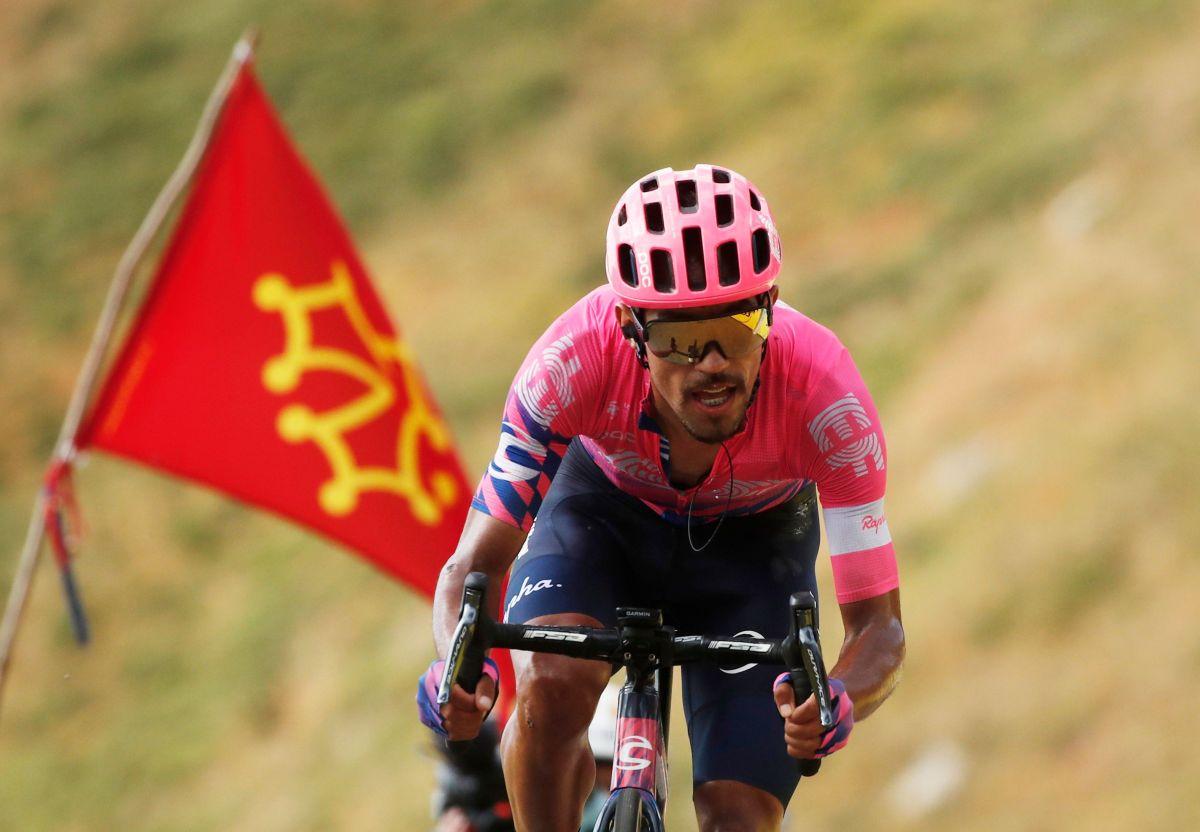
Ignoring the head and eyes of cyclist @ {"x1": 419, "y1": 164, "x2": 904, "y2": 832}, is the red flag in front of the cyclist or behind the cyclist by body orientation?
behind

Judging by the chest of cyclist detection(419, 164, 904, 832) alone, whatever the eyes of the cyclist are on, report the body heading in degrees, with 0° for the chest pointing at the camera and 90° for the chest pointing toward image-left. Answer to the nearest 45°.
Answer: approximately 0°

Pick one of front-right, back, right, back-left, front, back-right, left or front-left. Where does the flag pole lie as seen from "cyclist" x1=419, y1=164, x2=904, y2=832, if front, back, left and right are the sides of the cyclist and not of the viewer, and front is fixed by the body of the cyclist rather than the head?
back-right
